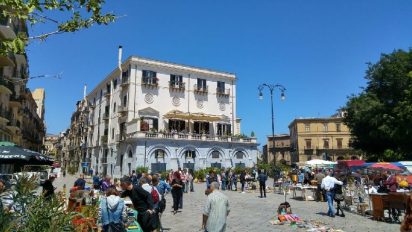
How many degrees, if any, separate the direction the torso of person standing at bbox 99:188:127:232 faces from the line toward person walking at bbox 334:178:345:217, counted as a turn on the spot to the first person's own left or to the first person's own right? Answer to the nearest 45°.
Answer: approximately 45° to the first person's own right

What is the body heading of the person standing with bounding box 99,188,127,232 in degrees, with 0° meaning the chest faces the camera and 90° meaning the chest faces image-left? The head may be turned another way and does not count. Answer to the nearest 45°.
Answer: approximately 180°

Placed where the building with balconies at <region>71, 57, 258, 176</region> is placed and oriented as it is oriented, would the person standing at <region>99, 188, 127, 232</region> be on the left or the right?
on its right
